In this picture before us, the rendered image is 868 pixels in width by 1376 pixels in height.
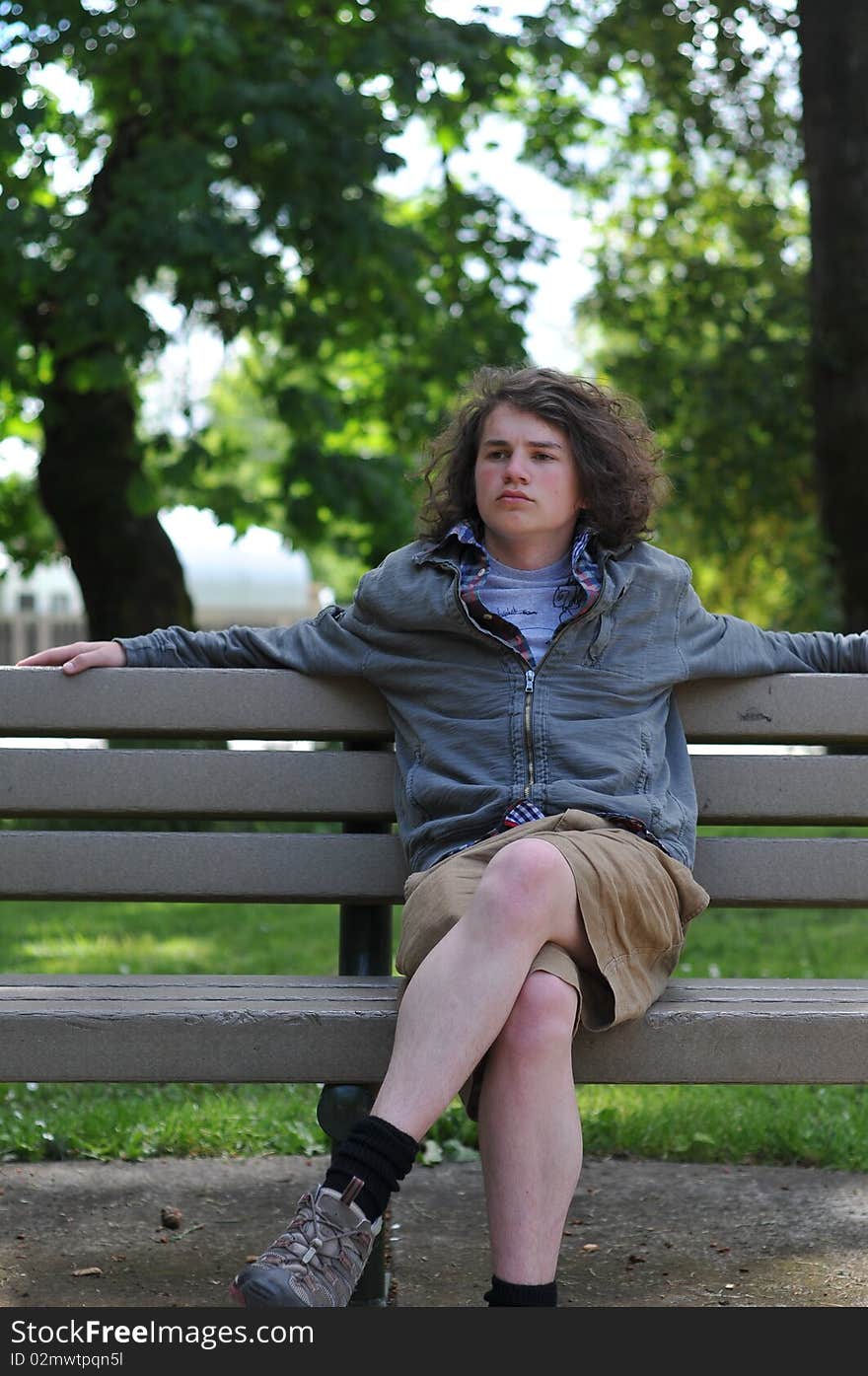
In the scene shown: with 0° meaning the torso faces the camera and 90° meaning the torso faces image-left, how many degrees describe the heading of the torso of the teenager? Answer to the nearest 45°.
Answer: approximately 0°

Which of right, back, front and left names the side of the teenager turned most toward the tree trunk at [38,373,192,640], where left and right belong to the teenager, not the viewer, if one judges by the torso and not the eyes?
back

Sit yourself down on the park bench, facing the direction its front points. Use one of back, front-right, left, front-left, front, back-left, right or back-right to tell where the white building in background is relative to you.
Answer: back

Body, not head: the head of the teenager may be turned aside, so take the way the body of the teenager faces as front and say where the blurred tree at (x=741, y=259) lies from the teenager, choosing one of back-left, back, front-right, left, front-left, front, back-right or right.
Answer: back

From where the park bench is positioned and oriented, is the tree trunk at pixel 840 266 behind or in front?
behind

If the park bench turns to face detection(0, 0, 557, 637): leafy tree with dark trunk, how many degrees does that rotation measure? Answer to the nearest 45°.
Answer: approximately 180°

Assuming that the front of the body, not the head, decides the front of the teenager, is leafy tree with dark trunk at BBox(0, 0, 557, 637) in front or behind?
behind

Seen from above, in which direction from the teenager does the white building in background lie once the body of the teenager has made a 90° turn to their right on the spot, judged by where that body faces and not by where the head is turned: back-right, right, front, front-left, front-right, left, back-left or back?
right
